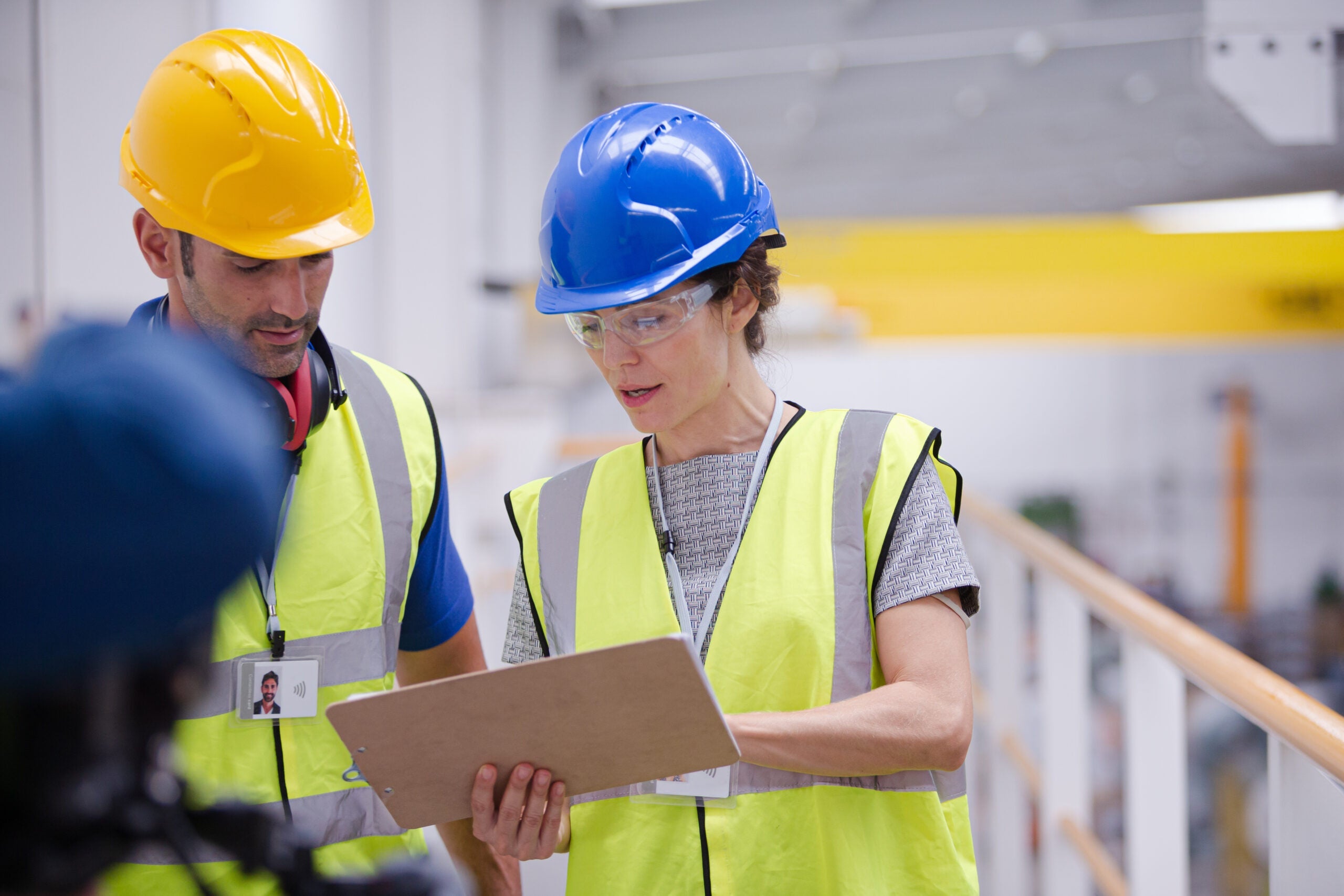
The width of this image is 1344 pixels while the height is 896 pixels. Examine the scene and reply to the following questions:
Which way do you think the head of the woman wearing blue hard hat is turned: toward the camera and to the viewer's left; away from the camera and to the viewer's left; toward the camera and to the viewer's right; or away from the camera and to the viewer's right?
toward the camera and to the viewer's left

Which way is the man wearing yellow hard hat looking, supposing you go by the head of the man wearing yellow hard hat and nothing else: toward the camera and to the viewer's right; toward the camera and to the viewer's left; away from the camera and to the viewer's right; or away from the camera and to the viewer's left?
toward the camera and to the viewer's right

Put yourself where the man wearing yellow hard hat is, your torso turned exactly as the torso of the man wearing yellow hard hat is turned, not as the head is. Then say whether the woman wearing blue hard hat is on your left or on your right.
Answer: on your left

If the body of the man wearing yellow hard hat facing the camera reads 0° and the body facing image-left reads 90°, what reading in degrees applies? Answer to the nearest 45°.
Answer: approximately 0°

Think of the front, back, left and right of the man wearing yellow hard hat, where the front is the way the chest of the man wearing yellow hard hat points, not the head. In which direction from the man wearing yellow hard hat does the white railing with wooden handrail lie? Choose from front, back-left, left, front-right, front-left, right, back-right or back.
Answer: left
